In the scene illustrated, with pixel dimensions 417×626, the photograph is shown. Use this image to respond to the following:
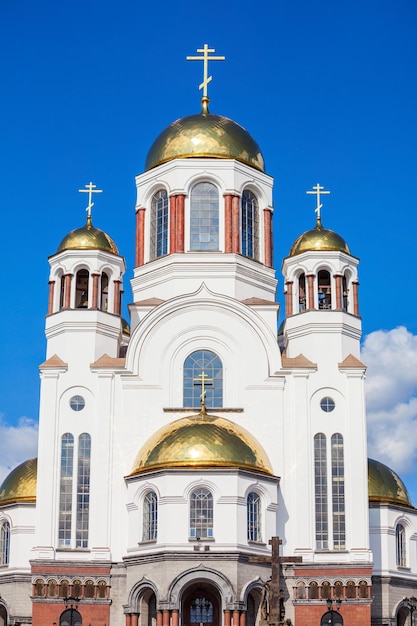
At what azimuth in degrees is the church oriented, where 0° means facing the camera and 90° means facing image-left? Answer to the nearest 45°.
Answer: approximately 0°
